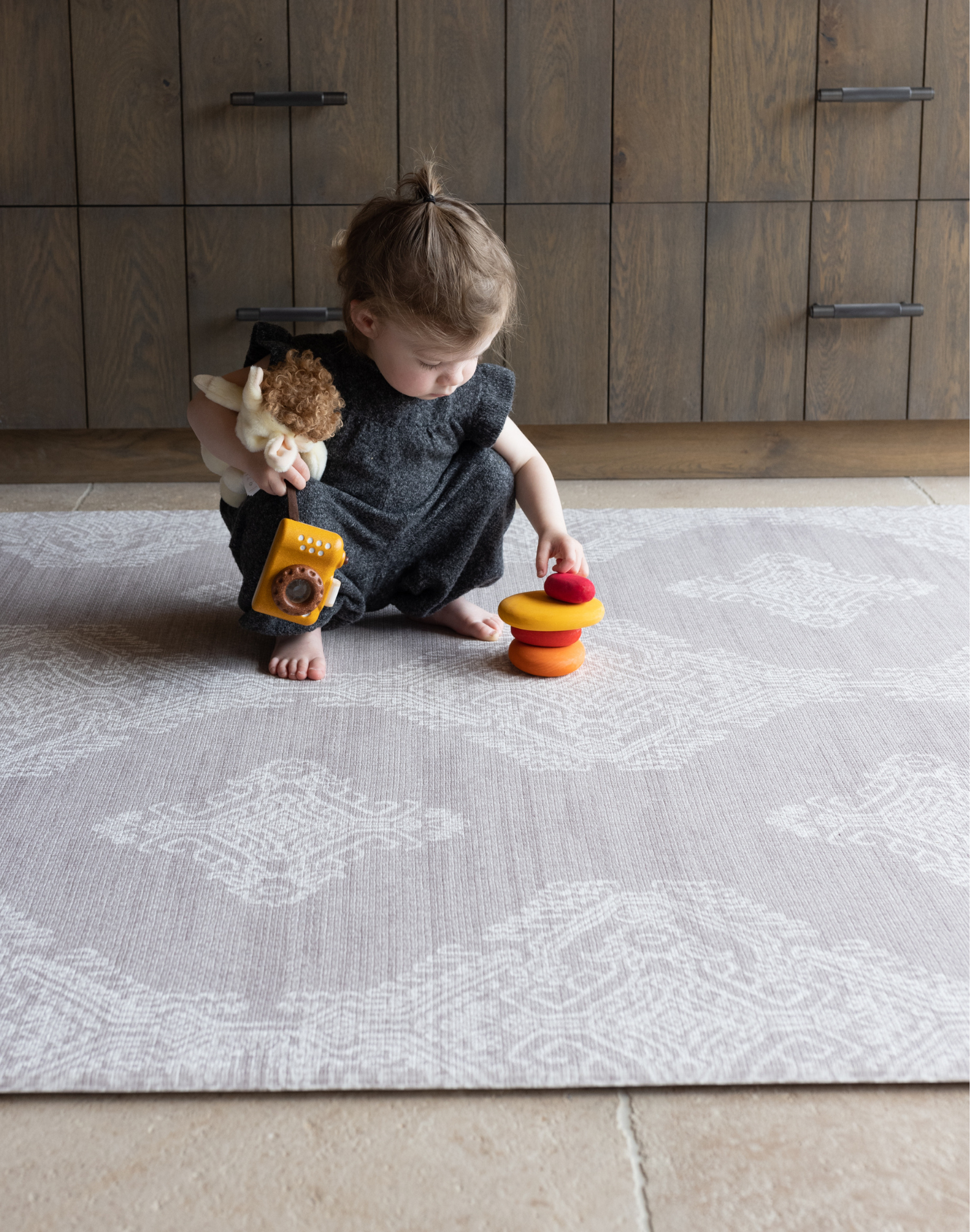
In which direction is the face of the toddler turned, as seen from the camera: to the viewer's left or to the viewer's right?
to the viewer's right

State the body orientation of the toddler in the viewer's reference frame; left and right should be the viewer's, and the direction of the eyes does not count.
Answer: facing the viewer and to the right of the viewer

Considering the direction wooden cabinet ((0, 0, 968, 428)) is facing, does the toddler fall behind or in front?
in front

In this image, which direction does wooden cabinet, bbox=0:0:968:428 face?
toward the camera

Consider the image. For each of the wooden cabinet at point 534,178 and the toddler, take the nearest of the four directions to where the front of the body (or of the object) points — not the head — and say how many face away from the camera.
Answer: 0

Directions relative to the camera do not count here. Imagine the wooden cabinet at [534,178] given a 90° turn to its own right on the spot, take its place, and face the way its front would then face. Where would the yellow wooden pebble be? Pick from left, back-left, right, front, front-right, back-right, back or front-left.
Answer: left

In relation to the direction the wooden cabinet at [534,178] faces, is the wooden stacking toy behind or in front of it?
in front

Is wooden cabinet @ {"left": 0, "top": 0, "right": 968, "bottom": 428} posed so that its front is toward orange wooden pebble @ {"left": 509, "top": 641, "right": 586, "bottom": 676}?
yes

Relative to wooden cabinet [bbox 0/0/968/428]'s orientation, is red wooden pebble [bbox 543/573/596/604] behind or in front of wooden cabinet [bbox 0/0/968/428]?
in front
